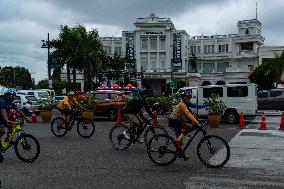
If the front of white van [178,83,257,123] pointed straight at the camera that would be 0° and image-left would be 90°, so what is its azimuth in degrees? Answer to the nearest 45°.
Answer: approximately 90°

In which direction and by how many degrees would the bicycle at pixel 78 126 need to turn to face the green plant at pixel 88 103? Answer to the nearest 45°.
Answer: approximately 90° to its left

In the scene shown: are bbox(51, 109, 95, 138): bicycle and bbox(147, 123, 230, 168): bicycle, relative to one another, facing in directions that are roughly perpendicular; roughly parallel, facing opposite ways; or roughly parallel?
roughly parallel

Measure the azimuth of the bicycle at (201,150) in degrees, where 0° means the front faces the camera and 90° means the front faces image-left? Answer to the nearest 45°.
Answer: approximately 270°

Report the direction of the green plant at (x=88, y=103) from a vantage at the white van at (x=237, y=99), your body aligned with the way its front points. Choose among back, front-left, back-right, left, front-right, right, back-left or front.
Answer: front

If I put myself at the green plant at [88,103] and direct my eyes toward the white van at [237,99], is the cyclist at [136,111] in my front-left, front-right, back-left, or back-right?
front-right

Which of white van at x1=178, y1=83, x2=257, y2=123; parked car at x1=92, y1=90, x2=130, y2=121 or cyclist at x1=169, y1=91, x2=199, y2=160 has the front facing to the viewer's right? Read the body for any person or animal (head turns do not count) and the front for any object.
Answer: the cyclist

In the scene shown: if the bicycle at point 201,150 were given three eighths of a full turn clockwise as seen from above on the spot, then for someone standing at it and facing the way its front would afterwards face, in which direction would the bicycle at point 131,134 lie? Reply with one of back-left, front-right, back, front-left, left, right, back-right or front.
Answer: right

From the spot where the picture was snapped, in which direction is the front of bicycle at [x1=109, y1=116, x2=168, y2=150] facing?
facing to the right of the viewer
